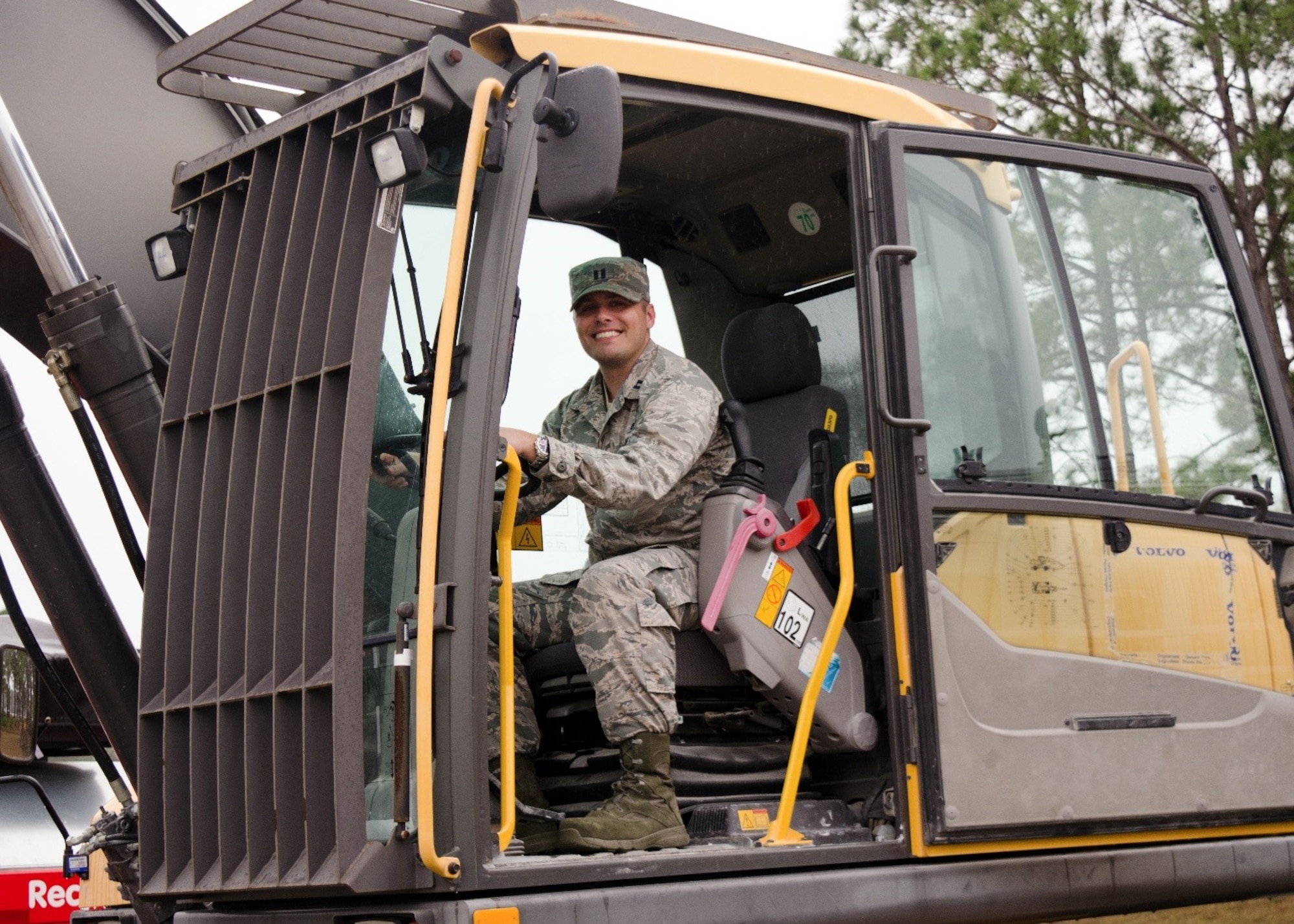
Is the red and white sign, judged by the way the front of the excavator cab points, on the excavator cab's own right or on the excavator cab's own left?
on the excavator cab's own right

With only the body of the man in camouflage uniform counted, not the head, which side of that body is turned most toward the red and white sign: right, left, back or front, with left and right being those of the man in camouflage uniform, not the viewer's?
right

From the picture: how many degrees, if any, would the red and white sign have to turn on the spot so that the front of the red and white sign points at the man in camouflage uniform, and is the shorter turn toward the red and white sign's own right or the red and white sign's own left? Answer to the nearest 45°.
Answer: approximately 45° to the red and white sign's own left

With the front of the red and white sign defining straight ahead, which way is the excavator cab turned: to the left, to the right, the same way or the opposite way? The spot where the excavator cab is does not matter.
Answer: to the right

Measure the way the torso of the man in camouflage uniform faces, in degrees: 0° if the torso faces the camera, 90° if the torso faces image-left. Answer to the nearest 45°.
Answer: approximately 45°
